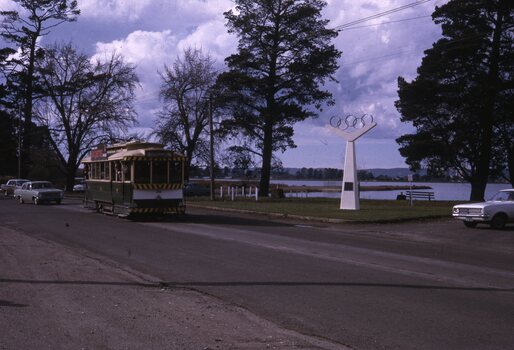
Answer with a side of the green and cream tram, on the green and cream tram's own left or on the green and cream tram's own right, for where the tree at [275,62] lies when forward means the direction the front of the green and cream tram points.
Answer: on the green and cream tram's own left

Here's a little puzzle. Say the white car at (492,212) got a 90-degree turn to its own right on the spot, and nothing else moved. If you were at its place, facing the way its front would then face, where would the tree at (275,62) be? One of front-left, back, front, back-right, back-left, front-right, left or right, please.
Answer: front

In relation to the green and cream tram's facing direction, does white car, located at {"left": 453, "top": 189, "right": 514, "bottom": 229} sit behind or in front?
in front

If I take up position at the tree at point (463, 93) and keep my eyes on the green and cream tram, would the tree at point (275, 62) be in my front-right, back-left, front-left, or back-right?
front-right

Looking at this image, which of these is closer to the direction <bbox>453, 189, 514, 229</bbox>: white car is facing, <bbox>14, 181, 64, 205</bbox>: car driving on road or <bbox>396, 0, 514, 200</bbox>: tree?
the car driving on road

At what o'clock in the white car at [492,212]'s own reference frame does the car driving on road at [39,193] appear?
The car driving on road is roughly at 2 o'clock from the white car.

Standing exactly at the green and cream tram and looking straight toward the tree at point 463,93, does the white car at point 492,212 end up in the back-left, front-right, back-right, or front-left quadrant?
front-right

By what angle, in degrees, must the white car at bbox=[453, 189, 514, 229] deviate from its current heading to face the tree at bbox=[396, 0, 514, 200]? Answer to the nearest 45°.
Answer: approximately 135° to its right

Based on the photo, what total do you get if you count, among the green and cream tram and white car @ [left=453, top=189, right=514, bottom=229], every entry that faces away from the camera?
0

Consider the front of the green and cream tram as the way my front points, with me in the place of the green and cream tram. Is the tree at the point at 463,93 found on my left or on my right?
on my left

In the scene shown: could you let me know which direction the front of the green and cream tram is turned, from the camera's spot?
facing the viewer and to the right of the viewer

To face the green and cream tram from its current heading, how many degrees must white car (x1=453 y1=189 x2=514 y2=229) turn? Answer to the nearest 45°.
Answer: approximately 45° to its right

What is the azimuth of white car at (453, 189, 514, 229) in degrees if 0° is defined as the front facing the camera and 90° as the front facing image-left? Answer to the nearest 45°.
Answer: approximately 45°

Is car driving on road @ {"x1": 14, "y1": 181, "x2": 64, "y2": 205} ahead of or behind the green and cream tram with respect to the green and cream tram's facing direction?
behind
